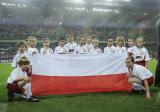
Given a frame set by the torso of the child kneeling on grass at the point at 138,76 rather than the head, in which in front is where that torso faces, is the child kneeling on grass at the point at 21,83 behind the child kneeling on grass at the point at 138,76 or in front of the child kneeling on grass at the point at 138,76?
in front

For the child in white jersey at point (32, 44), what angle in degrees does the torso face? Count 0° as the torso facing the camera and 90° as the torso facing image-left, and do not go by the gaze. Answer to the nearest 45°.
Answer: approximately 0°

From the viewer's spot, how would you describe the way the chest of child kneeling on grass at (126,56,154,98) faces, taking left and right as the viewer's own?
facing to the left of the viewer

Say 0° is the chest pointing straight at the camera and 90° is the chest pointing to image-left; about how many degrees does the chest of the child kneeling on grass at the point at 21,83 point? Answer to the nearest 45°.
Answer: approximately 315°
